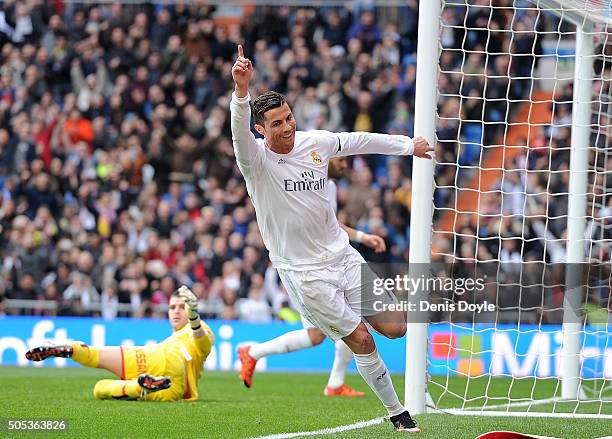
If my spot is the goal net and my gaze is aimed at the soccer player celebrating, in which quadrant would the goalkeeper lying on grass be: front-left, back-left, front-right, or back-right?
front-right

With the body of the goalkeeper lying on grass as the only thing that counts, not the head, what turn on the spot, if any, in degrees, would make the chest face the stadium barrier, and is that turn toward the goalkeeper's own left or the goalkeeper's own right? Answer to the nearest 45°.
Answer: approximately 135° to the goalkeeper's own right

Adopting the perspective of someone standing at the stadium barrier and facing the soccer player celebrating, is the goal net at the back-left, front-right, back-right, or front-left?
front-left

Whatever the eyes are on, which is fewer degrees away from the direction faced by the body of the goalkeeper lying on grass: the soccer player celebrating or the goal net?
the soccer player celebrating

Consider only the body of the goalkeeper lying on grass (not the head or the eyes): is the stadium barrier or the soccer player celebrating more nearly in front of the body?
the soccer player celebrating

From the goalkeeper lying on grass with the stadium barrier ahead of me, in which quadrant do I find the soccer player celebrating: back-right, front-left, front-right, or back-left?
back-right

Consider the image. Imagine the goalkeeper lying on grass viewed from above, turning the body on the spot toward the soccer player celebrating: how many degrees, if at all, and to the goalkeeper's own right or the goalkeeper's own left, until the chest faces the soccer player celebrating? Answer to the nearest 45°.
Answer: approximately 45° to the goalkeeper's own left
